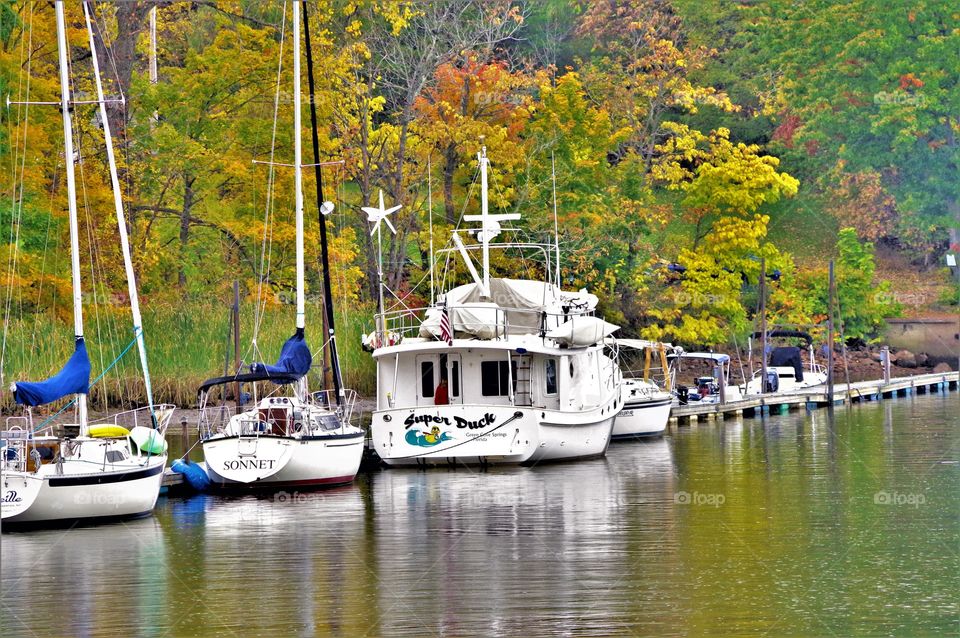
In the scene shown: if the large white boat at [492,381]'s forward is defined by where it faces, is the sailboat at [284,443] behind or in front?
behind

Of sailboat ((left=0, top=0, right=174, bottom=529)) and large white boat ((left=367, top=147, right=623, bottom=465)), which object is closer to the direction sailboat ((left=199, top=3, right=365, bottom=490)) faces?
the large white boat

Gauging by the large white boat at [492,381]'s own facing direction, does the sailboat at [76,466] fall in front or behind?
behind

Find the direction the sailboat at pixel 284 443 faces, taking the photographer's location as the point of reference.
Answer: facing away from the viewer and to the right of the viewer

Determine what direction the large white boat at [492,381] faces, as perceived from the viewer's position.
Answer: facing away from the viewer and to the right of the viewer

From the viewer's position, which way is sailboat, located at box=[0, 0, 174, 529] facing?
facing away from the viewer and to the right of the viewer
